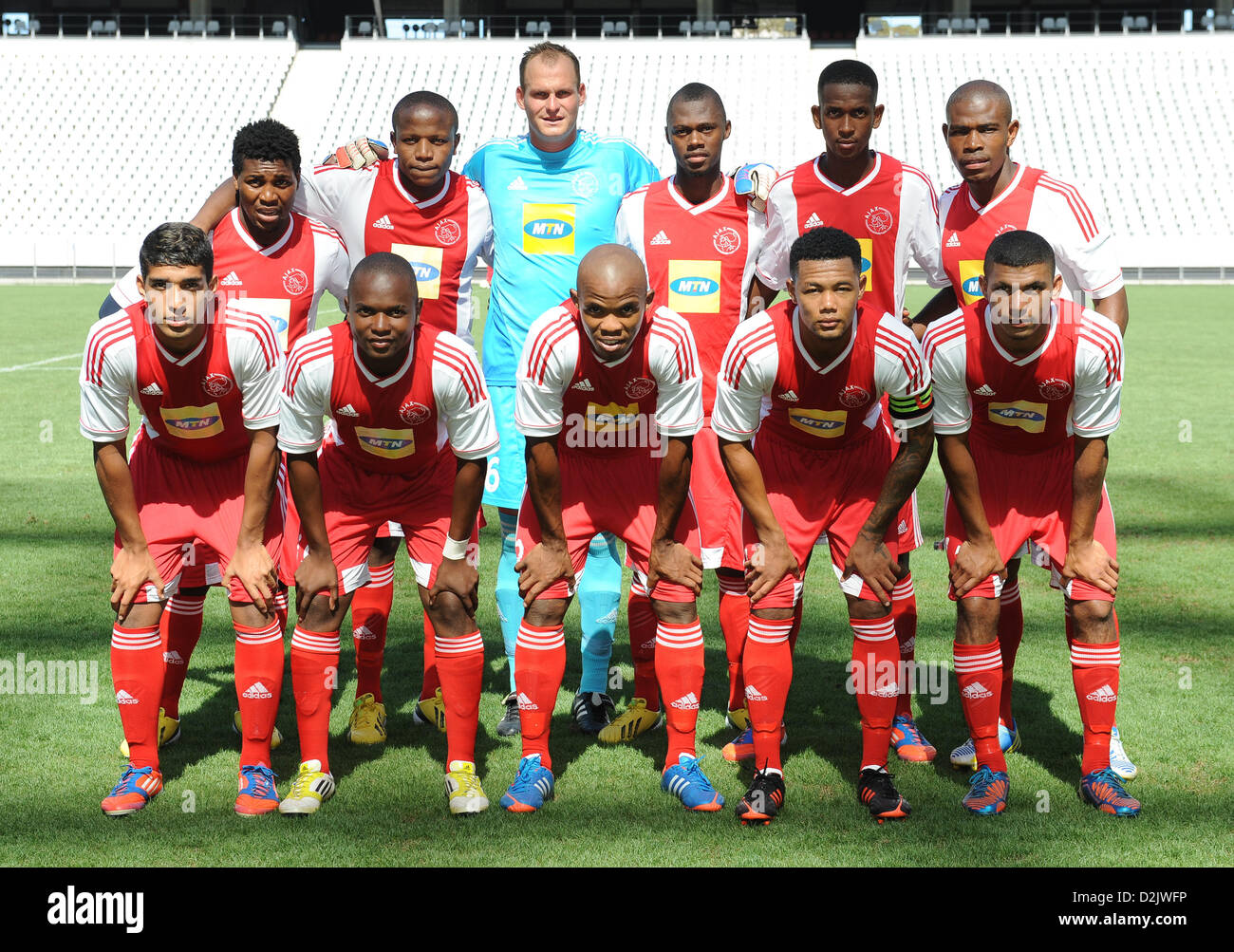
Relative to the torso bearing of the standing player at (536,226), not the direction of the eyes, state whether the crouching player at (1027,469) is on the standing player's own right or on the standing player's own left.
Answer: on the standing player's own left

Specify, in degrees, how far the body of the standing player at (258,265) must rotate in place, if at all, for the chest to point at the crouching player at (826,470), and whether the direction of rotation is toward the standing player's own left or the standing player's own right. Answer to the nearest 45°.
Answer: approximately 45° to the standing player's own left

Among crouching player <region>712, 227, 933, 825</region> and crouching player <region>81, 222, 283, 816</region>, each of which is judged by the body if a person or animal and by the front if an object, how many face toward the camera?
2

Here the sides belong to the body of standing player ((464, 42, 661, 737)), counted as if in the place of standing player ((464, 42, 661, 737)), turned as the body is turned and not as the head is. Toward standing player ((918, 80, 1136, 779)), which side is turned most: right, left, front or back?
left

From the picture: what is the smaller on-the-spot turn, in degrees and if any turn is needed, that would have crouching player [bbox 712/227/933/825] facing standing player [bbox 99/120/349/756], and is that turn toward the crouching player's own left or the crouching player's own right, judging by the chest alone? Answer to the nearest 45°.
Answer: approximately 90° to the crouching player's own right

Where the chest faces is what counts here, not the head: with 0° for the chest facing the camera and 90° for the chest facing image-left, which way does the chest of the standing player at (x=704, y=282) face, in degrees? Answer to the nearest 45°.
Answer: approximately 0°

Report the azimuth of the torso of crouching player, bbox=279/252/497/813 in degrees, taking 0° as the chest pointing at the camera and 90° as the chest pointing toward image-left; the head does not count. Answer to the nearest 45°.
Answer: approximately 0°

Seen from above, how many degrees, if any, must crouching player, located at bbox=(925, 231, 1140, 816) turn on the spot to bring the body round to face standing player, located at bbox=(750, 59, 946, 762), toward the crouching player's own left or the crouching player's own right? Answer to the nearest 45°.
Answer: approximately 135° to the crouching player's own right
